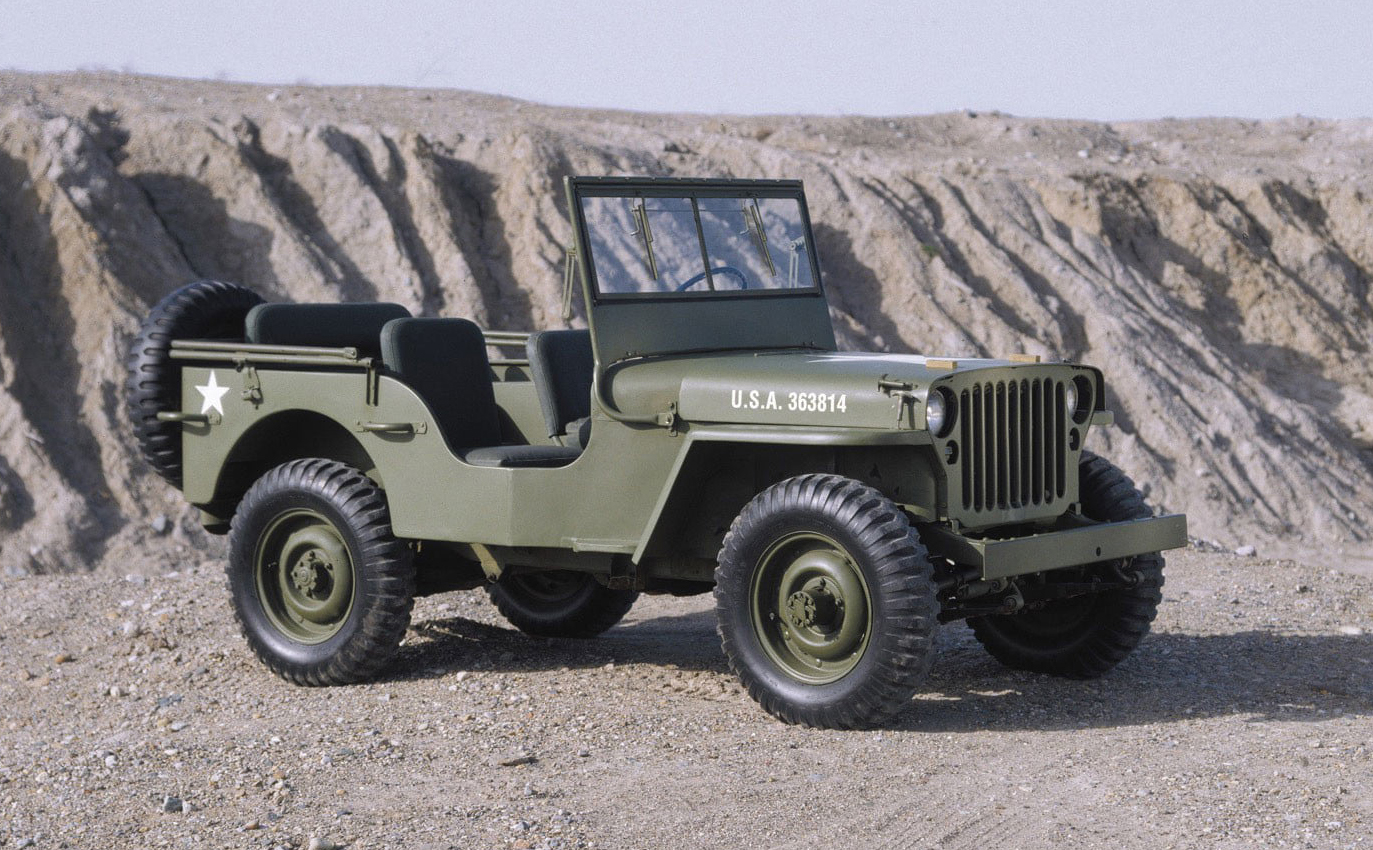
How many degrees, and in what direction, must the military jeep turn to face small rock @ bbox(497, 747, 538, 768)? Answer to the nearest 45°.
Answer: approximately 90° to its right
